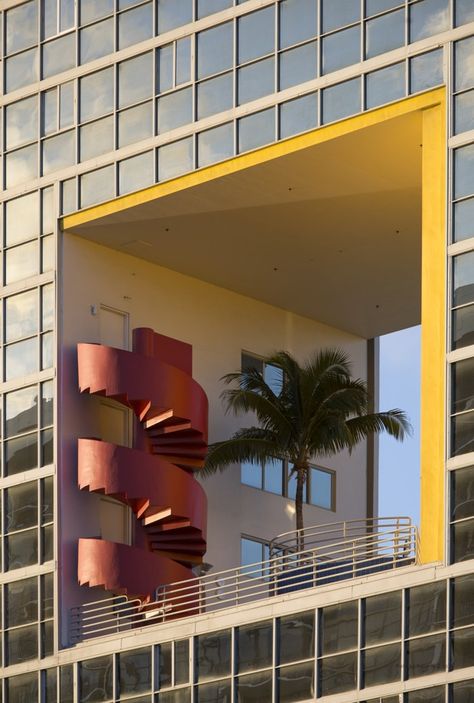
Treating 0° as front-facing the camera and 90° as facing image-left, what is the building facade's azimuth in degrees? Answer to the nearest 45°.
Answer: approximately 45°
